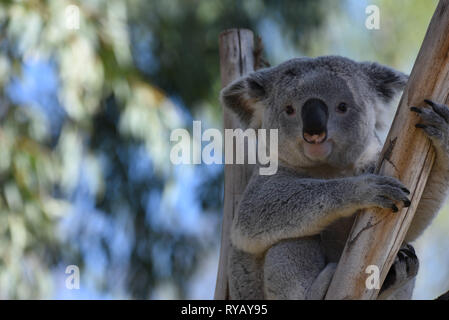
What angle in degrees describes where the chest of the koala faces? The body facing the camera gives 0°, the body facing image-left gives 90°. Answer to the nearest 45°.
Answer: approximately 315°
